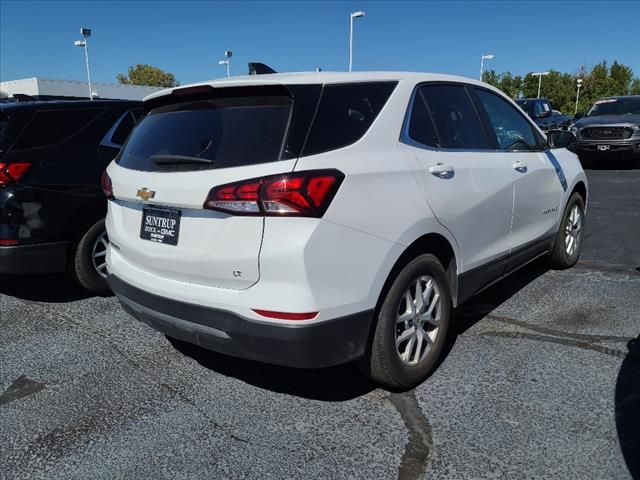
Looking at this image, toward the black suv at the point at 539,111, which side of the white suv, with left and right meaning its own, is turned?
front

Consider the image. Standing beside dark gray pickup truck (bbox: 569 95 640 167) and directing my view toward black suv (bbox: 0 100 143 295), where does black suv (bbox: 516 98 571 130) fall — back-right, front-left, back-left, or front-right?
back-right

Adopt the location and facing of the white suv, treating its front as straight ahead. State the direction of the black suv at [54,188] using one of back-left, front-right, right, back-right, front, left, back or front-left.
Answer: left

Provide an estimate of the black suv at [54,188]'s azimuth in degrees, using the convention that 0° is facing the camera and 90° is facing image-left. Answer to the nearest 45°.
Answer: approximately 225°

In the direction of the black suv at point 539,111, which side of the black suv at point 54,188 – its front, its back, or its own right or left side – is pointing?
front

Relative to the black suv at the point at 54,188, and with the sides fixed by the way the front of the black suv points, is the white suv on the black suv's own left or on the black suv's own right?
on the black suv's own right

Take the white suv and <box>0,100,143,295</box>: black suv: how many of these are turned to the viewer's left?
0

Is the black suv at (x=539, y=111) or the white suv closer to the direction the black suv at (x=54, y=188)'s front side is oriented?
the black suv

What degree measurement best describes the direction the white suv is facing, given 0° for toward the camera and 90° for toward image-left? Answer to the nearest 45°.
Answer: approximately 225°

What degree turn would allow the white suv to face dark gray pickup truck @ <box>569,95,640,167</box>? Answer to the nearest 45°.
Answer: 0° — it already faces it
